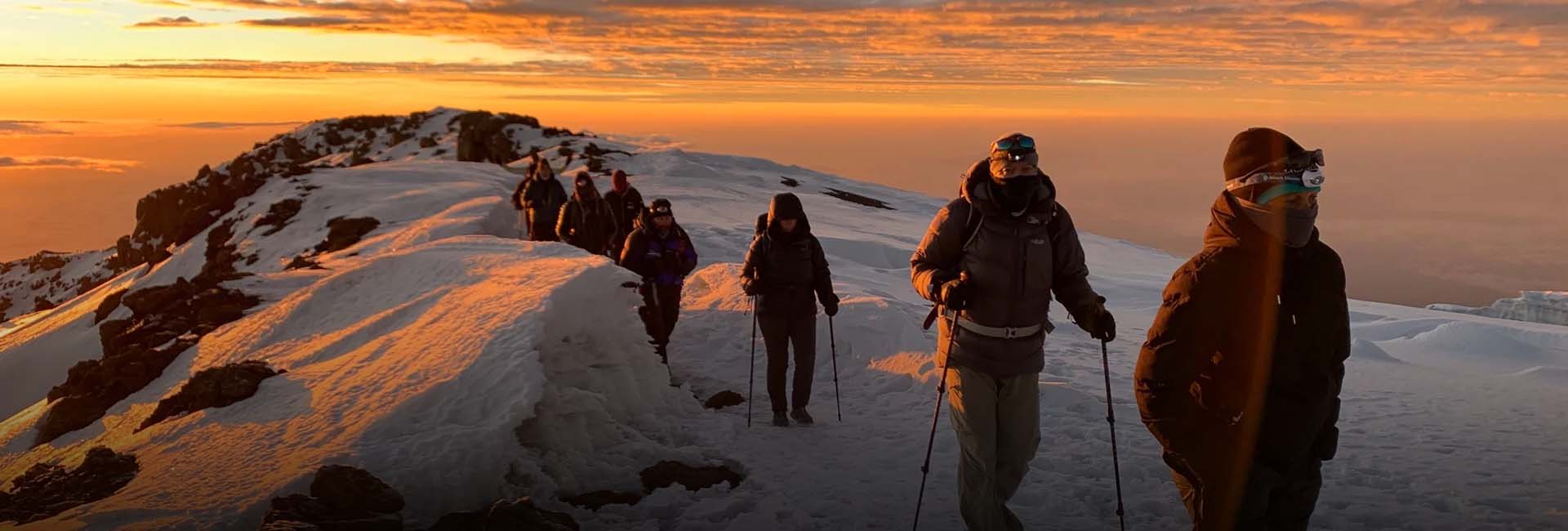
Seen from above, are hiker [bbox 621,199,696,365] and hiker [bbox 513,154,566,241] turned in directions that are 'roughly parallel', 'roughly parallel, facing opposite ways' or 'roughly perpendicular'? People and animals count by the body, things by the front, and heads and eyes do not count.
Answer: roughly parallel

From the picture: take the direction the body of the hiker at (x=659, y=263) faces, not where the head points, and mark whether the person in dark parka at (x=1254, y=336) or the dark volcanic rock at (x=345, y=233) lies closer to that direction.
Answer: the person in dark parka

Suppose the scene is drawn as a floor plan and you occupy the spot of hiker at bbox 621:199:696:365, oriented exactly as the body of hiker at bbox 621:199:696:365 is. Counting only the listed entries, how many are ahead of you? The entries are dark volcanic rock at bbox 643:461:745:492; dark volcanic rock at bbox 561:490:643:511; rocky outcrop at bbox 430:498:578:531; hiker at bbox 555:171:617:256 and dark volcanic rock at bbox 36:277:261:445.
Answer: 3

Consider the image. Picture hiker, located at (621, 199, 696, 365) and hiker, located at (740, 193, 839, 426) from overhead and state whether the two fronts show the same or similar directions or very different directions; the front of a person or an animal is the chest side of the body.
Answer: same or similar directions

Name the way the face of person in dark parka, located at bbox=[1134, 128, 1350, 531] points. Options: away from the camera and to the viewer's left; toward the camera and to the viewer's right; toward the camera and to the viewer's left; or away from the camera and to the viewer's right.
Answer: toward the camera and to the viewer's right

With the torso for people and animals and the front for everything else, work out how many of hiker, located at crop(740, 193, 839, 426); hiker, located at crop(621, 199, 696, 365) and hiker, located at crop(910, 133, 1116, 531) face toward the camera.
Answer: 3

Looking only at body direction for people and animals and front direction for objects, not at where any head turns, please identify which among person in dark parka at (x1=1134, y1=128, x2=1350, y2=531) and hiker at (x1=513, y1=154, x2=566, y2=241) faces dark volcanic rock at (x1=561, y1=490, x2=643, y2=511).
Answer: the hiker

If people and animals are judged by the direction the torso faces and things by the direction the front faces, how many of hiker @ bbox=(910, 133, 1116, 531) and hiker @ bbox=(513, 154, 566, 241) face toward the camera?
2

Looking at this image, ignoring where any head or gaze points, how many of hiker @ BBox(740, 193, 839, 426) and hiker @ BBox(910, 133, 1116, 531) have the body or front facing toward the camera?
2

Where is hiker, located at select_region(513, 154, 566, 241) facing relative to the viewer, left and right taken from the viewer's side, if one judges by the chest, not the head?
facing the viewer

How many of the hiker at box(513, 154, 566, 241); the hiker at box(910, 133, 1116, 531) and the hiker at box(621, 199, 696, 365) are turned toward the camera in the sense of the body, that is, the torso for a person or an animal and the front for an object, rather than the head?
3

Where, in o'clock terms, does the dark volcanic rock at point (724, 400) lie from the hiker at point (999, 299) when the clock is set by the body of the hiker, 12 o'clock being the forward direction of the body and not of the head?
The dark volcanic rock is roughly at 5 o'clock from the hiker.

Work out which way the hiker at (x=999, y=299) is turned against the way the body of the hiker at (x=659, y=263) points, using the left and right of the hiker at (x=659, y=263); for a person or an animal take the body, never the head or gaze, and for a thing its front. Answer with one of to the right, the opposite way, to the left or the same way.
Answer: the same way

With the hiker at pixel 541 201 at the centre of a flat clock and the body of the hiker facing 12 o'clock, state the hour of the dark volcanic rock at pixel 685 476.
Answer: The dark volcanic rock is roughly at 12 o'clock from the hiker.

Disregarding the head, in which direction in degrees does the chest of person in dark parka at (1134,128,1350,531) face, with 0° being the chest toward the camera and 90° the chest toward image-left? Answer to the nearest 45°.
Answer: approximately 315°

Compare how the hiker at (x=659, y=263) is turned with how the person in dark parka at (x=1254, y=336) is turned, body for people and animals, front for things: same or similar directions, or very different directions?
same or similar directions

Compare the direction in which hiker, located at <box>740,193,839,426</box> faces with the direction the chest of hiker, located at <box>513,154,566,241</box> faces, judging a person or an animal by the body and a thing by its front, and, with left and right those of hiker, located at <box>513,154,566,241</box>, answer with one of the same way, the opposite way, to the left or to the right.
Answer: the same way

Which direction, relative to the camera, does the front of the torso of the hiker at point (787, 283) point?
toward the camera
